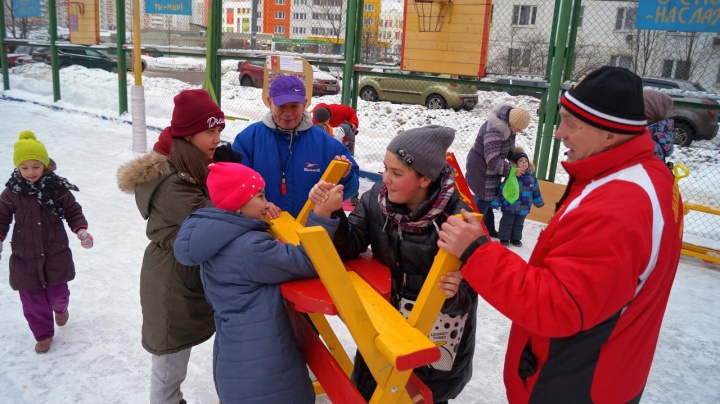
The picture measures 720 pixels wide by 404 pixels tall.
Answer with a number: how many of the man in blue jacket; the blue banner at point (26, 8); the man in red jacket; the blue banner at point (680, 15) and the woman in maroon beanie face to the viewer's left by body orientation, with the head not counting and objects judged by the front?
1

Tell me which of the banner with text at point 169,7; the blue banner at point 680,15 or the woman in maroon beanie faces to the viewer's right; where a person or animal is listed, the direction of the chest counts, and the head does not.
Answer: the woman in maroon beanie

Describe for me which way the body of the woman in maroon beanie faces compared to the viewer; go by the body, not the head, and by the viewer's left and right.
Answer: facing to the right of the viewer

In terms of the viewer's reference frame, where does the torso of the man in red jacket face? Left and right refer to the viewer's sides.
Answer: facing to the left of the viewer

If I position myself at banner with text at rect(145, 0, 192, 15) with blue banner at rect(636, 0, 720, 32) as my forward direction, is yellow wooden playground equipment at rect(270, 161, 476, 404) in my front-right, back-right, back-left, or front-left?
front-right

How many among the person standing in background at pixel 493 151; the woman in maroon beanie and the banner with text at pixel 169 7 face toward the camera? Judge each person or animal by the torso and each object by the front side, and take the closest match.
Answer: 1

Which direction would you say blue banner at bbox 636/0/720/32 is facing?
toward the camera

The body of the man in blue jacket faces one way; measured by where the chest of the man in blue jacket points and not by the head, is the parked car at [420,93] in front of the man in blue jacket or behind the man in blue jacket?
behind

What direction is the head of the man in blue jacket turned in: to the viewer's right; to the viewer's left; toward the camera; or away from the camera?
toward the camera

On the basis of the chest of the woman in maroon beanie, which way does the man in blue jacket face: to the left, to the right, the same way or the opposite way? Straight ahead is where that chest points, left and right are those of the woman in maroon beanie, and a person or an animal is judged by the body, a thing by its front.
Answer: to the right

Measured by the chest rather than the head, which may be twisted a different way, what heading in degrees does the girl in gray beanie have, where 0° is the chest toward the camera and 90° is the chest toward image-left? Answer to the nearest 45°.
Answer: approximately 45°

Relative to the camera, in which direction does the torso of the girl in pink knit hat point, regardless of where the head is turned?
to the viewer's right

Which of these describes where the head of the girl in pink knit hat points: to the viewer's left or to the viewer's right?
to the viewer's right

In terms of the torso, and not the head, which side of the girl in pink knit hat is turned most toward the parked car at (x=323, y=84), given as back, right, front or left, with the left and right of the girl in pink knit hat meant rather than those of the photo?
left

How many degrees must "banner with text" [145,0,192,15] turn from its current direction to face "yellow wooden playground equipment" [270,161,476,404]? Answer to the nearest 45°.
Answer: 0° — it already faces it
